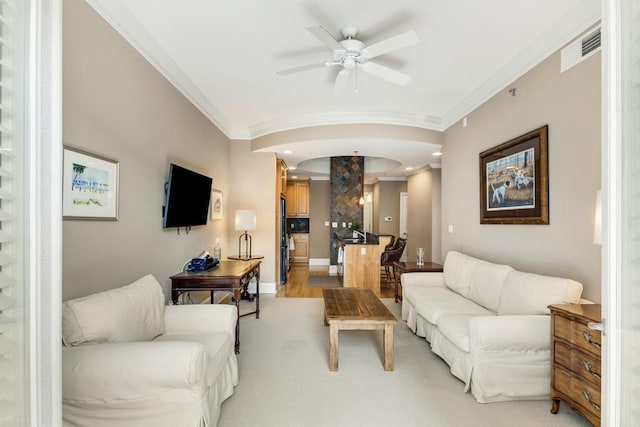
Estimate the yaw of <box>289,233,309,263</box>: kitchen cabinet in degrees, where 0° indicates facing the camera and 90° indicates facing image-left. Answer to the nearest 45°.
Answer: approximately 0°

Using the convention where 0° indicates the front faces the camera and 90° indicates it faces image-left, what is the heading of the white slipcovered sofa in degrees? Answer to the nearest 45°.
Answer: approximately 45°

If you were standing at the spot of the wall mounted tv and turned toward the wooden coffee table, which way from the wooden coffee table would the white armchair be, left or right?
right

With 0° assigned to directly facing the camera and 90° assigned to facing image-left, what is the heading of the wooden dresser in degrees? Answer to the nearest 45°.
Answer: approximately 45°

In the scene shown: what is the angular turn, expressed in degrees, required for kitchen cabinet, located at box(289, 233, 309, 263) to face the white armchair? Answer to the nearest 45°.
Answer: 0° — it already faces it

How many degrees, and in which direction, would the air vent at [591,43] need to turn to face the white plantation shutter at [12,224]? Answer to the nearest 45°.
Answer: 0° — it already faces it

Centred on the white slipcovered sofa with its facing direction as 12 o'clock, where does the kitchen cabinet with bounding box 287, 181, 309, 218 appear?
The kitchen cabinet is roughly at 3 o'clock from the white slipcovered sofa.

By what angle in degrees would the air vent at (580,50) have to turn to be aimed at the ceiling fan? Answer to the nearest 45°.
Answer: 0° — it already faces it
